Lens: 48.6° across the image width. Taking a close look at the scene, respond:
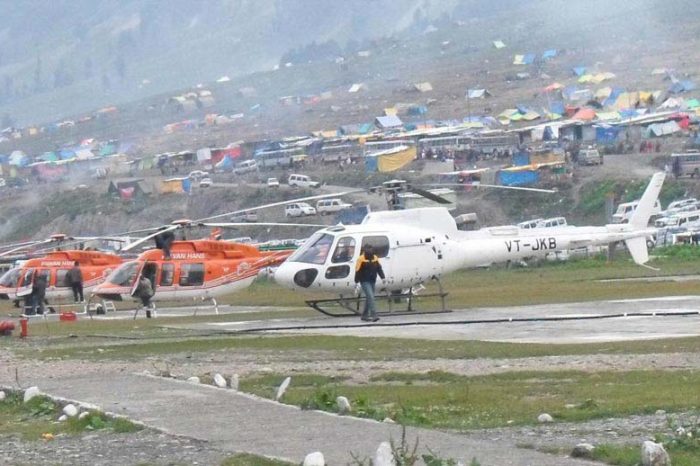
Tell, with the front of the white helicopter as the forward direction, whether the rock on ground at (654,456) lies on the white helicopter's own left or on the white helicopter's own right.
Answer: on the white helicopter's own left

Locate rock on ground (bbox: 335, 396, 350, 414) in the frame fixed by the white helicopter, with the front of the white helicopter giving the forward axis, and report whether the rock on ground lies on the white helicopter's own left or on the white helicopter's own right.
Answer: on the white helicopter's own left

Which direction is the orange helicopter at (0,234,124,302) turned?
to the viewer's left

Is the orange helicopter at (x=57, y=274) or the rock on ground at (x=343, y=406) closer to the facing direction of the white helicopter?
the orange helicopter

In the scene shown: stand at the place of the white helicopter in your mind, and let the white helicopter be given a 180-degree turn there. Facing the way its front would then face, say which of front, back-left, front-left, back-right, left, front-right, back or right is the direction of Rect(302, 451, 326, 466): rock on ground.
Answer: right

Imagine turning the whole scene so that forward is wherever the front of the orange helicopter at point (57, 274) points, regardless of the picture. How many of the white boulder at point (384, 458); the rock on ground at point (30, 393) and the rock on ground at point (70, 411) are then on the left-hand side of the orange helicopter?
3

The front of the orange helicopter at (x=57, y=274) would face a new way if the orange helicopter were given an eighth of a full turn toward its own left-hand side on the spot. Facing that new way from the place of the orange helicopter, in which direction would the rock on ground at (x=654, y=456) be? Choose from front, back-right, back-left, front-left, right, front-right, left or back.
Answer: front-left

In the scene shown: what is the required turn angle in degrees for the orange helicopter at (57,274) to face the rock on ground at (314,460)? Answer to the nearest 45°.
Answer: approximately 90° to its left

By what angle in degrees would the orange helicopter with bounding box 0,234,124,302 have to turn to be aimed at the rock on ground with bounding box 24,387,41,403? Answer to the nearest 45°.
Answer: approximately 90° to its left

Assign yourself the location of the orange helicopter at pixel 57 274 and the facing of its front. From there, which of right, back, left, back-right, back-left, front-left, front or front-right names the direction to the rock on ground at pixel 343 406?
left

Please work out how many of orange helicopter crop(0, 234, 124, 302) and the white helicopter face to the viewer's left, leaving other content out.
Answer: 2

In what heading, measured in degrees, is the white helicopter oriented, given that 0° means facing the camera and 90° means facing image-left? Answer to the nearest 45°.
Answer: approximately 90°
